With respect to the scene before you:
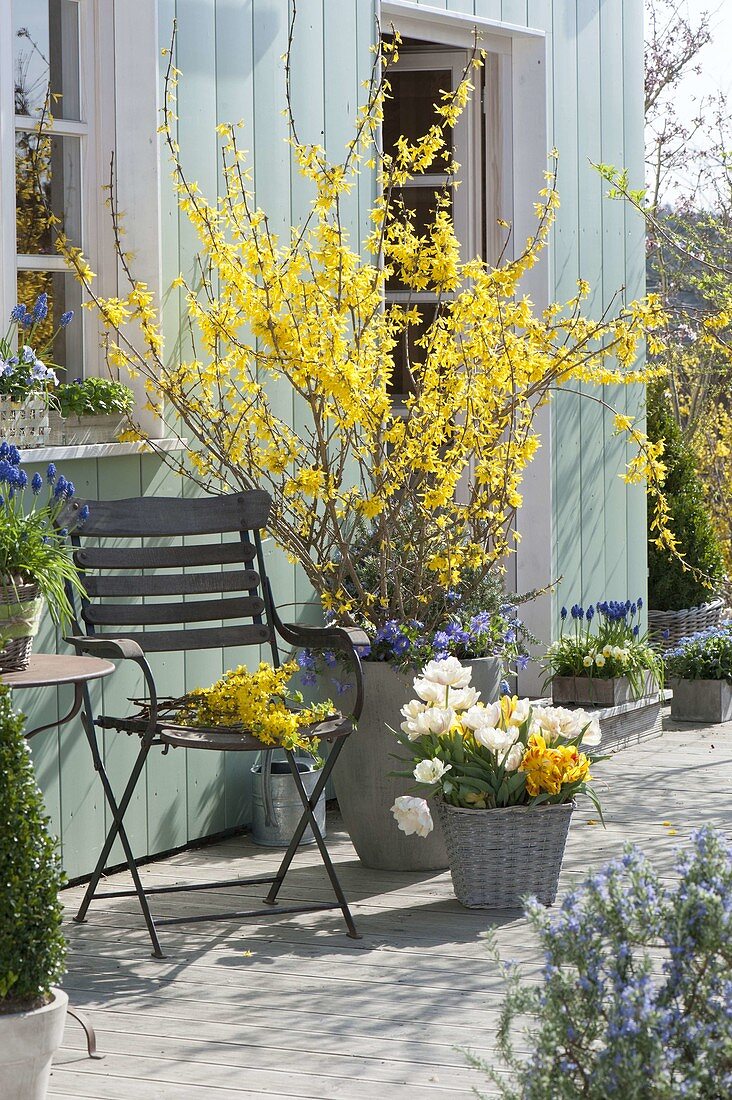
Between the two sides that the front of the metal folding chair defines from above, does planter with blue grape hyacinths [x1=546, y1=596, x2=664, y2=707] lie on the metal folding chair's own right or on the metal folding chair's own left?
on the metal folding chair's own left

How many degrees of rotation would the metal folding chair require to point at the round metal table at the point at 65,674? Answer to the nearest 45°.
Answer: approximately 45° to its right

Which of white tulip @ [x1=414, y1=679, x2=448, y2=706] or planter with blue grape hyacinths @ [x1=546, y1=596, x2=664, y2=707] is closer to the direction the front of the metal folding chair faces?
the white tulip

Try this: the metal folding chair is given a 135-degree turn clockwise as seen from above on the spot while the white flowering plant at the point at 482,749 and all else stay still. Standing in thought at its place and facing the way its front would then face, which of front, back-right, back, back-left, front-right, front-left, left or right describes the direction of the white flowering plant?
back

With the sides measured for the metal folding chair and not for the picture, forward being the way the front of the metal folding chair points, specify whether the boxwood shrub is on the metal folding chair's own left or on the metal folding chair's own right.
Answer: on the metal folding chair's own right

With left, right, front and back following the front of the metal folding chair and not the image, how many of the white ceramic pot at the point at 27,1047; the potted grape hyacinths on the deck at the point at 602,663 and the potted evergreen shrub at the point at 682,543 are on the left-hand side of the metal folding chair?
2

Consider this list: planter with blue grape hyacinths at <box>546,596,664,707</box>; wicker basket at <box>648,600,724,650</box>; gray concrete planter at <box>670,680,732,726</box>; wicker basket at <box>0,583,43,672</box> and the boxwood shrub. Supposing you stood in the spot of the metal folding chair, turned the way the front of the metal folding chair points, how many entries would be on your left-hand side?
3

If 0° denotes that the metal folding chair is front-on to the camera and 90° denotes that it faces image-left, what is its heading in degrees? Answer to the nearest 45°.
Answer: approximately 315°

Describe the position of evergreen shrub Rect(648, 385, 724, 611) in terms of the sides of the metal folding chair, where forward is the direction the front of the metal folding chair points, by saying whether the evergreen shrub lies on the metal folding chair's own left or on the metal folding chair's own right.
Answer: on the metal folding chair's own left

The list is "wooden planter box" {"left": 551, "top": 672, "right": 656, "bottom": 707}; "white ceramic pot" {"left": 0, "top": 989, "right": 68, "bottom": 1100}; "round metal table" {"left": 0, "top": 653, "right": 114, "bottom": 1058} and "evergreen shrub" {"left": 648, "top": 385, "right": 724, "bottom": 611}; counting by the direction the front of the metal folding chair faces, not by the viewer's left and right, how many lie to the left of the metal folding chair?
2

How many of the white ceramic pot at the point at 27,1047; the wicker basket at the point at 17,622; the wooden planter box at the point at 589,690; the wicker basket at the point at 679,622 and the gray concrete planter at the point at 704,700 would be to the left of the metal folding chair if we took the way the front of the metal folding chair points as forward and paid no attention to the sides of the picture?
3
